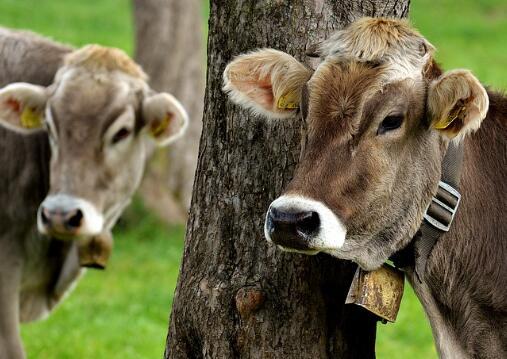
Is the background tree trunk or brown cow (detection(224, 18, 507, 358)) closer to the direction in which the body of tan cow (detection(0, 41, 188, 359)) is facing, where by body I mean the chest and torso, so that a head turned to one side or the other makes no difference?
the brown cow

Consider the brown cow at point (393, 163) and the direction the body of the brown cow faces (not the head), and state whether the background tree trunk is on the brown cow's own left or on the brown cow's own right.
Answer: on the brown cow's own right

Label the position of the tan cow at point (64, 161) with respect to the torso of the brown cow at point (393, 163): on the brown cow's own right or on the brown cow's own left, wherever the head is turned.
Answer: on the brown cow's own right

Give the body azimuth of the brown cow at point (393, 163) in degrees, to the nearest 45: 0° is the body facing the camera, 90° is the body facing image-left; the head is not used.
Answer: approximately 45°

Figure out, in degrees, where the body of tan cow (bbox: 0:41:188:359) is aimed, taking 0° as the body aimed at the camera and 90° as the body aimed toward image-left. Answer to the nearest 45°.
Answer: approximately 315°

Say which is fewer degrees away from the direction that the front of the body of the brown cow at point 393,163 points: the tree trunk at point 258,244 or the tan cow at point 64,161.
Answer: the tree trunk
